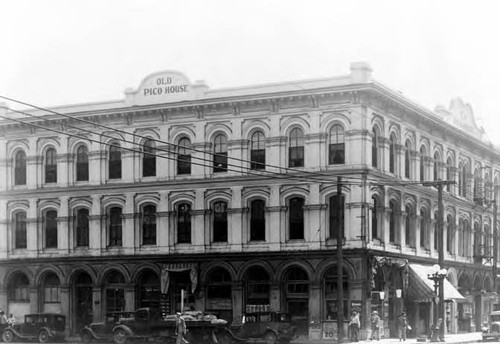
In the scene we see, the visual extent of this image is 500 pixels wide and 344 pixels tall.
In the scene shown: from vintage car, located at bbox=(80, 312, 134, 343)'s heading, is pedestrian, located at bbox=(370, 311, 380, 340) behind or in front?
behind

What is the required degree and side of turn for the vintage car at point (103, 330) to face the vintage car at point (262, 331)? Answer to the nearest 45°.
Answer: approximately 135° to its left

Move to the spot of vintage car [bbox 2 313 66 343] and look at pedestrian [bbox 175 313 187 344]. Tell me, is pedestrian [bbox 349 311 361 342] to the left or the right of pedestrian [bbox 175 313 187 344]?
left

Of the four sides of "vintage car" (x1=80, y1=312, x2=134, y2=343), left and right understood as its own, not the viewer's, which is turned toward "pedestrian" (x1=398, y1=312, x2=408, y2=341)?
back

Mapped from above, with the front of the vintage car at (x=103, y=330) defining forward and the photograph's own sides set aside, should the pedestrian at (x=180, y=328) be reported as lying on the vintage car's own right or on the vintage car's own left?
on the vintage car's own left

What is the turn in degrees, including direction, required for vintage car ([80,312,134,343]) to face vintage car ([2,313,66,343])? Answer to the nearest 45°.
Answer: approximately 45° to its right

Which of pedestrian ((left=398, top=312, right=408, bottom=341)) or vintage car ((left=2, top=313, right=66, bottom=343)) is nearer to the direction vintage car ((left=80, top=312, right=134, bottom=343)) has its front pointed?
the vintage car

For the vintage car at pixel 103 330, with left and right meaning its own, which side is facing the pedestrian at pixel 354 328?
back

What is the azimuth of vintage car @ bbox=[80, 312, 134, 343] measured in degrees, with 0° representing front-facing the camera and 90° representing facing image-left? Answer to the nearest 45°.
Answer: approximately 90°
